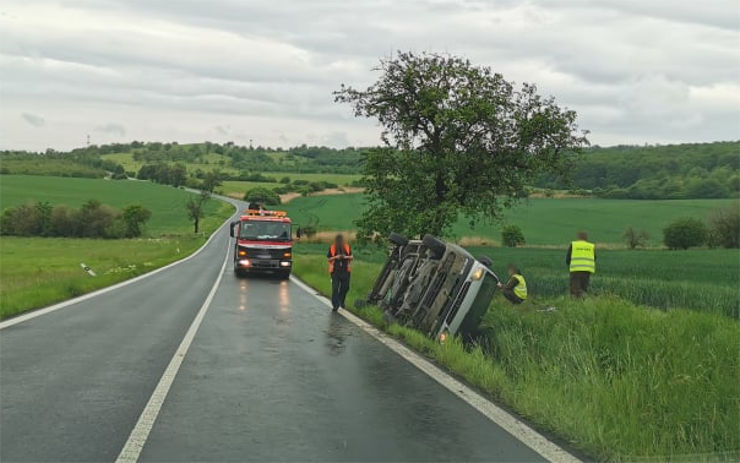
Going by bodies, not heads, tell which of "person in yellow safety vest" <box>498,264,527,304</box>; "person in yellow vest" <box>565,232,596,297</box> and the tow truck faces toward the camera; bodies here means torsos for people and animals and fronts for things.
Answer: the tow truck

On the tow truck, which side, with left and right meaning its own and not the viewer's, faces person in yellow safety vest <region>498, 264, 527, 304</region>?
front

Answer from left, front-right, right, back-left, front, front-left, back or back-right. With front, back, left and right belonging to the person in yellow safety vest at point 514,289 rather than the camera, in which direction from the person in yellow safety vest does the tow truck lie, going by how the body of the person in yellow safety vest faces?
front-right

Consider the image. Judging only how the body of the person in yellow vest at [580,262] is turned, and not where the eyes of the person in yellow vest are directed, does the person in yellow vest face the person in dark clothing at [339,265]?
no

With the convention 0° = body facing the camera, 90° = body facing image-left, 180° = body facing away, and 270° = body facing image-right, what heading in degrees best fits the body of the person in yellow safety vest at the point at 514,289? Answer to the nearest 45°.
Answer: approximately 90°

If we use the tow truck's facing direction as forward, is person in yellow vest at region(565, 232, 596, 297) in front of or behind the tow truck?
in front

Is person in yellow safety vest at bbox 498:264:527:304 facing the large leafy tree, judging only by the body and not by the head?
no

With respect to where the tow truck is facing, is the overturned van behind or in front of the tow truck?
in front

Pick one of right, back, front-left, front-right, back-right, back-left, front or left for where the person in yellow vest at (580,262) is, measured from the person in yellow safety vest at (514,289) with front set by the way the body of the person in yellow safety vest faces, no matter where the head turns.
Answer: back-right

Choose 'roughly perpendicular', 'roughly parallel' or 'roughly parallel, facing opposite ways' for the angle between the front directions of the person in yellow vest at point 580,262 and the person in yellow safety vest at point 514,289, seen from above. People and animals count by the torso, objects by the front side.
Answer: roughly perpendicular

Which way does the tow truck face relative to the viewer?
toward the camera

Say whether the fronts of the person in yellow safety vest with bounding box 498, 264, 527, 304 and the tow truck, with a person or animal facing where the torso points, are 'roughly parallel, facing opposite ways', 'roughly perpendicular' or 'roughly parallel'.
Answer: roughly perpendicular
